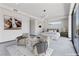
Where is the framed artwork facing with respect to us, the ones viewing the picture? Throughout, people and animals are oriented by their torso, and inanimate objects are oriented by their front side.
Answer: facing the viewer and to the right of the viewer
